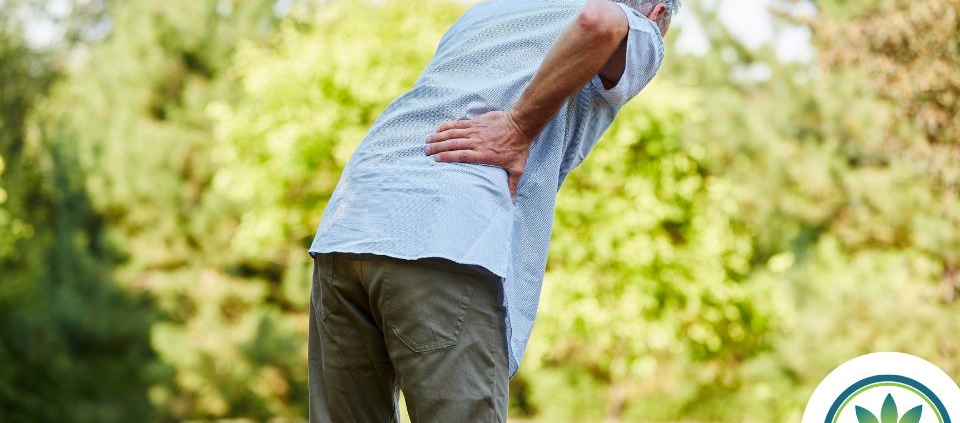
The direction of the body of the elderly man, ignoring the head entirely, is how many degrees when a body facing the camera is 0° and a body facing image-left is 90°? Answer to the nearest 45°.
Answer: approximately 225°

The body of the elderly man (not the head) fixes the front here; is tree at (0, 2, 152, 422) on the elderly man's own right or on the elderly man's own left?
on the elderly man's own left
